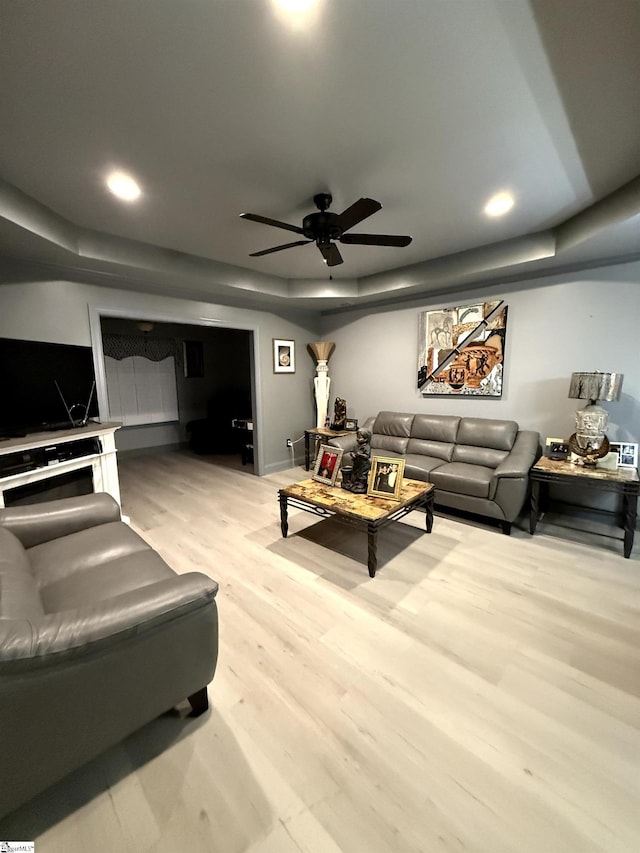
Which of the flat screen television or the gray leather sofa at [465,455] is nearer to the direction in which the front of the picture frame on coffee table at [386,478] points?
the flat screen television

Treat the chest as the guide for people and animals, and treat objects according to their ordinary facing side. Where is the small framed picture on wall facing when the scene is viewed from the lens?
facing the viewer and to the right of the viewer

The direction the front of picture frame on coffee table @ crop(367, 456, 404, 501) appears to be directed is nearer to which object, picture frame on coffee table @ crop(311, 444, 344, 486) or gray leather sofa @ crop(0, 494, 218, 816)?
the gray leather sofa

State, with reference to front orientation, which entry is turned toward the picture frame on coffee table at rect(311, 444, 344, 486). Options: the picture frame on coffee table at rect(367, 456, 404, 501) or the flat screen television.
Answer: the flat screen television

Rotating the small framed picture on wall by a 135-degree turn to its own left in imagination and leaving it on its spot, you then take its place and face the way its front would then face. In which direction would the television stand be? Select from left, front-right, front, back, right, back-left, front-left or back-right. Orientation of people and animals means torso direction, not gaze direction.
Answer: back-left

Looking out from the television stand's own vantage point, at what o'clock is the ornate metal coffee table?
The ornate metal coffee table is roughly at 12 o'clock from the television stand.

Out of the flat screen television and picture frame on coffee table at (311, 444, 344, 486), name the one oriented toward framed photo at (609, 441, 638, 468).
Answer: the flat screen television

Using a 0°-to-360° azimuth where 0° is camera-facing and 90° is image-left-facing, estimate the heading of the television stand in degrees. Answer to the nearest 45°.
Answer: approximately 315°

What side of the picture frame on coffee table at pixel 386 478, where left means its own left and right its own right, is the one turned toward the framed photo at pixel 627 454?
left

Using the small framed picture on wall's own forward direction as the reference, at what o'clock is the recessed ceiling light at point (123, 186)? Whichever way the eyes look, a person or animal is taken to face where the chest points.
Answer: The recessed ceiling light is roughly at 2 o'clock from the small framed picture on wall.

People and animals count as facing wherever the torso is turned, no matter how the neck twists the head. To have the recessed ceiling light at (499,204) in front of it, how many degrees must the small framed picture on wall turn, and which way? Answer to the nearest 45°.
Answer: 0° — it already faces it

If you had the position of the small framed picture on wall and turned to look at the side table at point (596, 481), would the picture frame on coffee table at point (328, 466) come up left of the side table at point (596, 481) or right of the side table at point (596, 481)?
right
